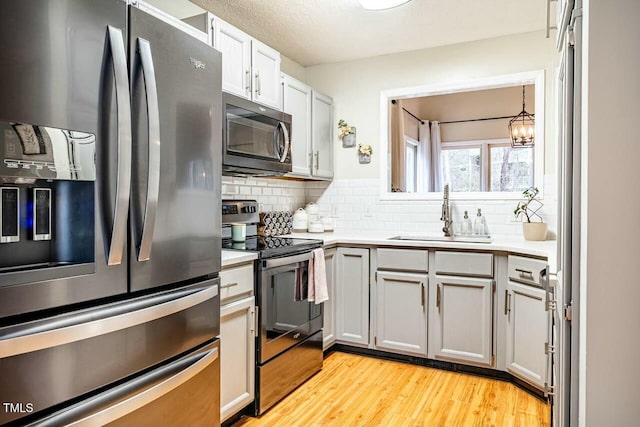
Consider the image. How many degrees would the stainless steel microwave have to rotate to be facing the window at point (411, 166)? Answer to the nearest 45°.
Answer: approximately 90° to its left

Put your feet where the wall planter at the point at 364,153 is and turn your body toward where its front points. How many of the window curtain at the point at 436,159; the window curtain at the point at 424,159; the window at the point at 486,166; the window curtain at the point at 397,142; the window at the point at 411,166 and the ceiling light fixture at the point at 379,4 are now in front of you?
1

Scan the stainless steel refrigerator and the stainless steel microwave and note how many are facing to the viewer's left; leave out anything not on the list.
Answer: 0

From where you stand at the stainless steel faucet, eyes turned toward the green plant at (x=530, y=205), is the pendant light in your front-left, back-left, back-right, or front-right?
front-left

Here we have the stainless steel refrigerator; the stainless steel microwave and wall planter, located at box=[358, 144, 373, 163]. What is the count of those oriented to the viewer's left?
0

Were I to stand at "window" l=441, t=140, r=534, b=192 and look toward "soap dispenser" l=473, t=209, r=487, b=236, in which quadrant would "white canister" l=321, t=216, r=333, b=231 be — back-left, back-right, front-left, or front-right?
front-right

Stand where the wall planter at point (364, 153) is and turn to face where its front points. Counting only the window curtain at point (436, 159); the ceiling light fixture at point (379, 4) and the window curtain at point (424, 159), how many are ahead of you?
1

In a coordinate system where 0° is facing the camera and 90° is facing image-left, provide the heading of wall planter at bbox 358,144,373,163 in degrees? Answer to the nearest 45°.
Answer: approximately 0°

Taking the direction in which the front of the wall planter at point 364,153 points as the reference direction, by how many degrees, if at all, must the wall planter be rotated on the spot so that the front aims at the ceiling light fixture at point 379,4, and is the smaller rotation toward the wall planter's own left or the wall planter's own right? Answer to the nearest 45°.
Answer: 0° — it already faces it

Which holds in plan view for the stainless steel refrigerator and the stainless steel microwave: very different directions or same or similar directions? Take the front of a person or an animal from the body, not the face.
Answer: same or similar directions

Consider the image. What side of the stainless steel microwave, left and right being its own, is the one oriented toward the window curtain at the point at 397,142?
left

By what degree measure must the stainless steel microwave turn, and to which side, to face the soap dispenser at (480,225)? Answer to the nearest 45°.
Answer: approximately 45° to its left

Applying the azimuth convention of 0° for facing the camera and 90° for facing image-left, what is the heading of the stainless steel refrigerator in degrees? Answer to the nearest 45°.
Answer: approximately 315°

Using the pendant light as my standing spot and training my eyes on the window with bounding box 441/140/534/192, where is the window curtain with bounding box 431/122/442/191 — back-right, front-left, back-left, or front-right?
front-left

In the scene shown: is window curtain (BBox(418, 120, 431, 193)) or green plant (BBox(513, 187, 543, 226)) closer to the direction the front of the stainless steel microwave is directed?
the green plant

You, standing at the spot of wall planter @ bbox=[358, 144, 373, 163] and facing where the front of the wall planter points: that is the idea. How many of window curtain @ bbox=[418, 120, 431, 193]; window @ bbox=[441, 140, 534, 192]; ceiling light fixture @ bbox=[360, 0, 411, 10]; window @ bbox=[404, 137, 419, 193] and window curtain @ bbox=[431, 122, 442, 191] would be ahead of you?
1

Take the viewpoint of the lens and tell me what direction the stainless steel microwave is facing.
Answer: facing the viewer and to the right of the viewer

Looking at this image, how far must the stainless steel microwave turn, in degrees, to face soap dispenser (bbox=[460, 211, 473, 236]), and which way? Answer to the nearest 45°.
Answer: approximately 45° to its left

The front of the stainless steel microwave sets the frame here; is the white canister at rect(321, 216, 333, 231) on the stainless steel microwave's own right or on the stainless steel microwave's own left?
on the stainless steel microwave's own left
